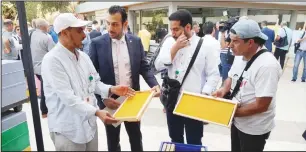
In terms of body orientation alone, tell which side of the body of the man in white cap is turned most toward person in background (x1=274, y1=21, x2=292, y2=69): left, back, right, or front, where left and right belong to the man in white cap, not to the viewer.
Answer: left

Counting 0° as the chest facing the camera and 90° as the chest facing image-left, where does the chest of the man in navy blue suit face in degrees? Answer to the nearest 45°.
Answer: approximately 0°

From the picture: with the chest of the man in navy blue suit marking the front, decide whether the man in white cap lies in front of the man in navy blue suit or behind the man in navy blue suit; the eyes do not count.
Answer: in front

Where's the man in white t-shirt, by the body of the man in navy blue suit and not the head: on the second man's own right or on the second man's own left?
on the second man's own left

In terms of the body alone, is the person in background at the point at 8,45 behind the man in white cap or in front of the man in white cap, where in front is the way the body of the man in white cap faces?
behind

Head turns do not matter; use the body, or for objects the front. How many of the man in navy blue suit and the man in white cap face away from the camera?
0

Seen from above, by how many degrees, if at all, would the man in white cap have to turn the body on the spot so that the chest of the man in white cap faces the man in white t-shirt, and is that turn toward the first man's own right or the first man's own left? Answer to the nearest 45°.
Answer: approximately 45° to the first man's own left

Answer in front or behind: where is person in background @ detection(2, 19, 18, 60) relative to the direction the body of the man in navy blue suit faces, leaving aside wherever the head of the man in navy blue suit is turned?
behind

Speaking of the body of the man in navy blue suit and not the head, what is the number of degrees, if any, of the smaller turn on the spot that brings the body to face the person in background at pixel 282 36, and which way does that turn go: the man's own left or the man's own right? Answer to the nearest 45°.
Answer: approximately 135° to the man's own left

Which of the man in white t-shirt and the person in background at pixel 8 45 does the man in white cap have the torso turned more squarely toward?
the man in white t-shirt

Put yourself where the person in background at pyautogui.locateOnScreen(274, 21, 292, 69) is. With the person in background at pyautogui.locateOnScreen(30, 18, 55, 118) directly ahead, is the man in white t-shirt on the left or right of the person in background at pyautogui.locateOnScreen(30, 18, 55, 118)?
left

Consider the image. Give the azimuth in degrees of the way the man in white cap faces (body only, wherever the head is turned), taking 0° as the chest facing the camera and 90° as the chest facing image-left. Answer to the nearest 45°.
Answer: approximately 315°
